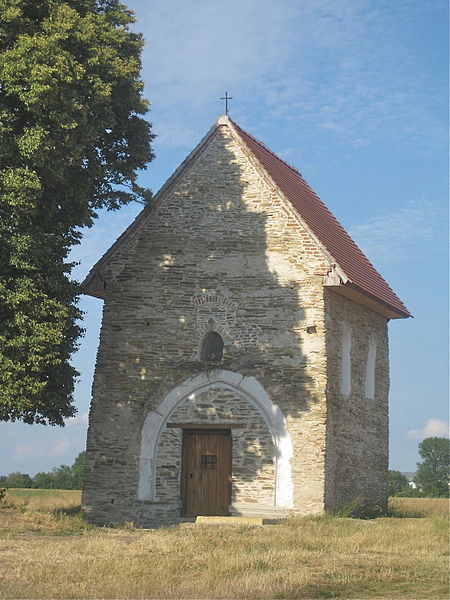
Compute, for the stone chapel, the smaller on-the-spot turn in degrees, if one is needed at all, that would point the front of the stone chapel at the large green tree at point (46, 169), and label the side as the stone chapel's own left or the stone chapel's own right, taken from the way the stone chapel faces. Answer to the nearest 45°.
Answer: approximately 45° to the stone chapel's own right

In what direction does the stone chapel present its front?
toward the camera
